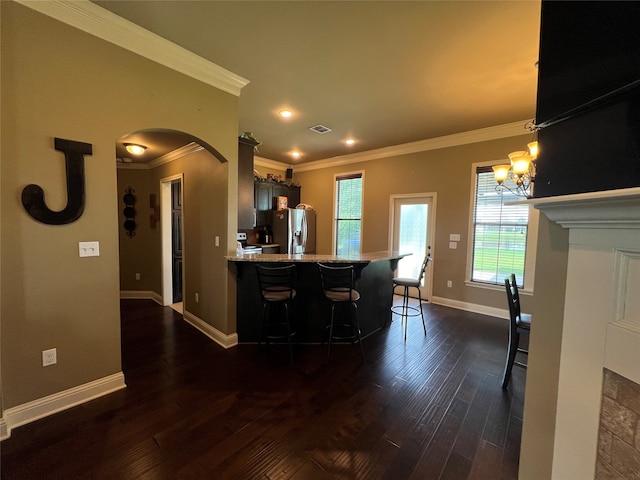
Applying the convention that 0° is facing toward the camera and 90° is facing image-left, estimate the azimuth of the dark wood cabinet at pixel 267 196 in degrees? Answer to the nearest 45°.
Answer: approximately 315°

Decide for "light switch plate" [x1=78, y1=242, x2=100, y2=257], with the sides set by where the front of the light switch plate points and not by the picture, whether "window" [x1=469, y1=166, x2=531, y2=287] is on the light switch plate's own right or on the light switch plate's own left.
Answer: on the light switch plate's own left

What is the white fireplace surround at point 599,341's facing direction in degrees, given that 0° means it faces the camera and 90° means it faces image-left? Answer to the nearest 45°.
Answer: approximately 45°

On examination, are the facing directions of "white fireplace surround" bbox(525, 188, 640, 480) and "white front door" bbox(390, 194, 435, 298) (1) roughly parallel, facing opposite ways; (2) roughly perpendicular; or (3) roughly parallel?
roughly perpendicular

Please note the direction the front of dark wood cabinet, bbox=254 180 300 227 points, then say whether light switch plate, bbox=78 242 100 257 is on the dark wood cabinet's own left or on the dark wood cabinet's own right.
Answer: on the dark wood cabinet's own right

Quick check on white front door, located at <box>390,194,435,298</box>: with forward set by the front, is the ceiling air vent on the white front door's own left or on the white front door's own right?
on the white front door's own right
